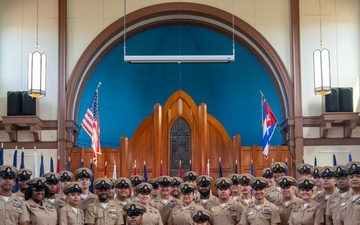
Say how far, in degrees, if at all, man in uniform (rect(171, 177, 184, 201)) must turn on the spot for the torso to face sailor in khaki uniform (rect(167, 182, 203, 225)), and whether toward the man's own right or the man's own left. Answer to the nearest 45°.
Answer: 0° — they already face them

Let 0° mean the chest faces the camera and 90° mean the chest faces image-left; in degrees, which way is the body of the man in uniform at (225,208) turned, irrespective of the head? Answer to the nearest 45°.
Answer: approximately 0°

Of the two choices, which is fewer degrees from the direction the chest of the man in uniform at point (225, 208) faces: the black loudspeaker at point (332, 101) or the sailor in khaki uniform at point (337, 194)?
the sailor in khaki uniform

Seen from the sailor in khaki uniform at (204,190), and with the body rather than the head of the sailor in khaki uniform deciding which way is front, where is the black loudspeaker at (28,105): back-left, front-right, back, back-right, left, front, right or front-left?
back-right

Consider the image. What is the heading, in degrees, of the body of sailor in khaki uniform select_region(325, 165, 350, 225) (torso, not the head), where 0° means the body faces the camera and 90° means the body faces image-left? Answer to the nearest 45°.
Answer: approximately 0°

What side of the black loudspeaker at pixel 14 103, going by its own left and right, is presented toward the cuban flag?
left
